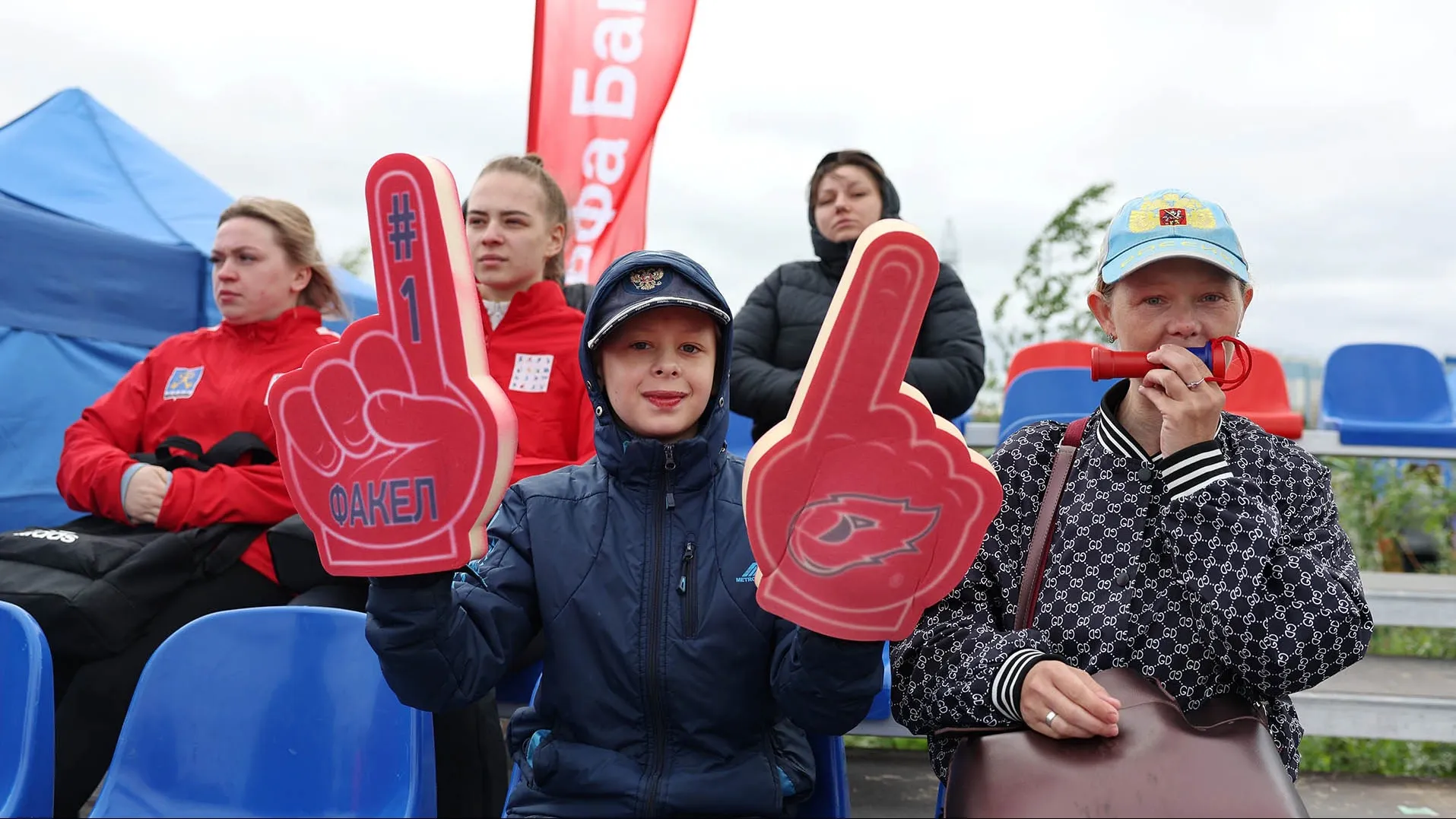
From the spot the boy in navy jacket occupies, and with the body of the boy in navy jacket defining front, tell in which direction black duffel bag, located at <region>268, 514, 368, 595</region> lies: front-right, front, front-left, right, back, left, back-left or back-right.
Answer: back-right

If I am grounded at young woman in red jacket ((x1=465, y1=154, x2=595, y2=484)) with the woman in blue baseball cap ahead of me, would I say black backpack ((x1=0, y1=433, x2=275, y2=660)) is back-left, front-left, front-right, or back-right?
back-right

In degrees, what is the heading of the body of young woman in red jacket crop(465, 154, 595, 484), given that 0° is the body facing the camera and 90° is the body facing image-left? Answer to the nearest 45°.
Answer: approximately 45°

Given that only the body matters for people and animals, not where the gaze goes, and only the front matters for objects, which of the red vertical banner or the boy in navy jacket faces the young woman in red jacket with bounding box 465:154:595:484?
the red vertical banner

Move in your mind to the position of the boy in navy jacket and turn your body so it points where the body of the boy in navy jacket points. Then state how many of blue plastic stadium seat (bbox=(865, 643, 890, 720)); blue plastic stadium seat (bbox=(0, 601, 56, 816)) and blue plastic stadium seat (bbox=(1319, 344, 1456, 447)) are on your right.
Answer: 1

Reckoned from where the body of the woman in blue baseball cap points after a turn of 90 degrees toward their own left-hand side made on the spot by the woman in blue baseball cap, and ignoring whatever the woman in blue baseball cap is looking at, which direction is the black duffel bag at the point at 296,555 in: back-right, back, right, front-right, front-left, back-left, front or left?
back

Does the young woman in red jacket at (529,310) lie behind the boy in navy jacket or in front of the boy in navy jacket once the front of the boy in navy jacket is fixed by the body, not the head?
behind

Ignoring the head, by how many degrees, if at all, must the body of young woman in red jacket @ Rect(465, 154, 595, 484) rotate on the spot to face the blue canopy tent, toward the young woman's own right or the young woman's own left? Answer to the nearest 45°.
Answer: approximately 90° to the young woman's own right
